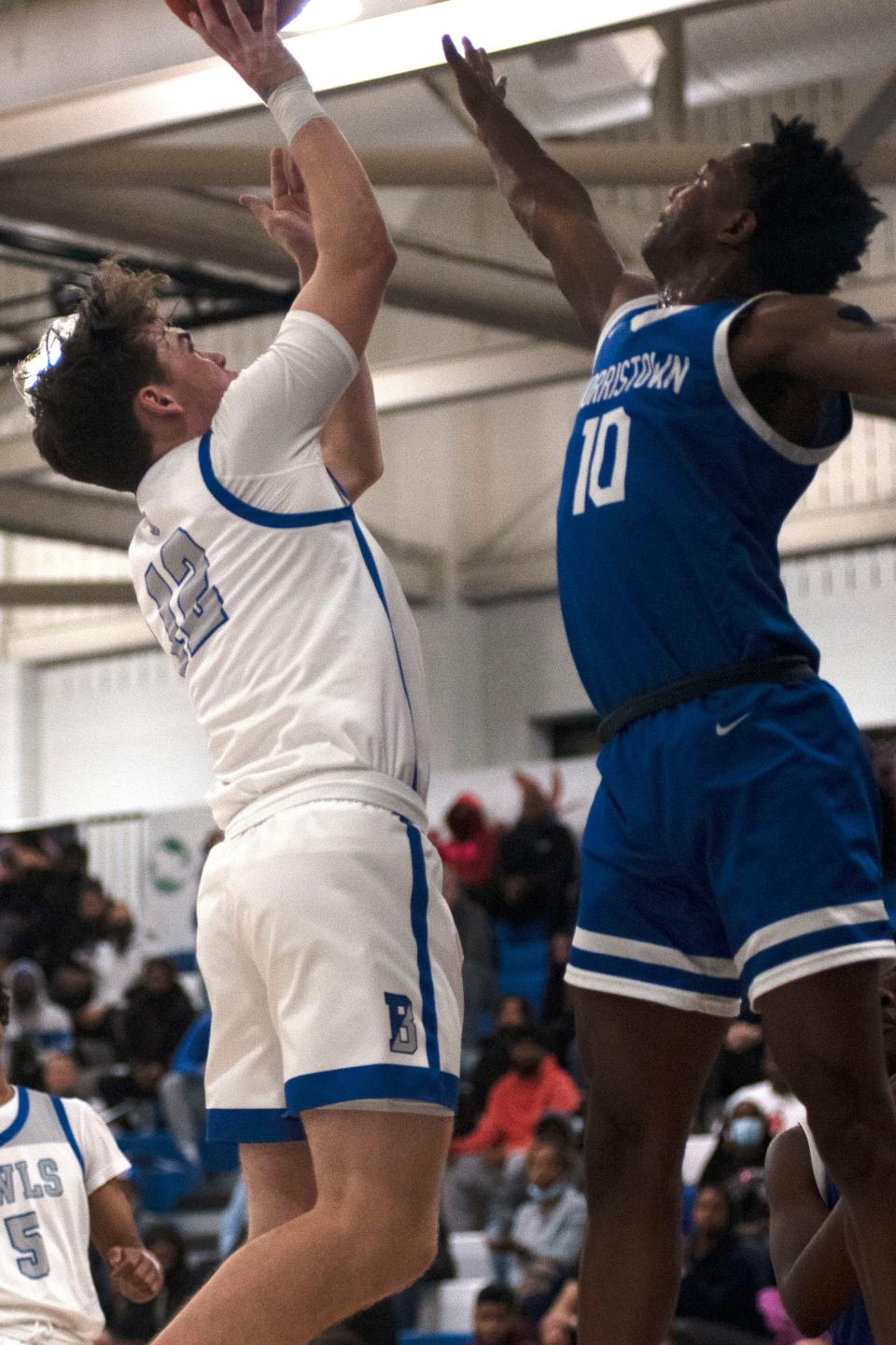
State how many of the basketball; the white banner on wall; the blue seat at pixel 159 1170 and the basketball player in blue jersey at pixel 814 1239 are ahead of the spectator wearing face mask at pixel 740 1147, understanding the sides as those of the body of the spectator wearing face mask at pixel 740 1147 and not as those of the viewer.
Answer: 2

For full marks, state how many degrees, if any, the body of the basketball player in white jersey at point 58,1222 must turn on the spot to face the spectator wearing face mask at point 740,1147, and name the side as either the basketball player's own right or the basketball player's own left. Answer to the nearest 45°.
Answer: approximately 135° to the basketball player's own left

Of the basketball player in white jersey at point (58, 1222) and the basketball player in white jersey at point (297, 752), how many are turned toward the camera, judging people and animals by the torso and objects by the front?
1

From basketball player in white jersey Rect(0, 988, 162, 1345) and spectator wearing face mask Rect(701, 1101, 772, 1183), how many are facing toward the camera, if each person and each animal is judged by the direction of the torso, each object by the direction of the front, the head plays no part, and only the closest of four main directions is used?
2

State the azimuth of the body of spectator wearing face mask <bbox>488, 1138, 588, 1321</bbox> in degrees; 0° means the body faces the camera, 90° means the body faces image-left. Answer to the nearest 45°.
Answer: approximately 45°

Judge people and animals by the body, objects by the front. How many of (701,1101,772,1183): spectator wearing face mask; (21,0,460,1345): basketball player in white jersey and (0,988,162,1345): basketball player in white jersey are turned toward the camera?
2

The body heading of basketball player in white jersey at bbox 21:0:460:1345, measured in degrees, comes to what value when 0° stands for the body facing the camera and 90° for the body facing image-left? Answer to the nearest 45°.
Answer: approximately 225°

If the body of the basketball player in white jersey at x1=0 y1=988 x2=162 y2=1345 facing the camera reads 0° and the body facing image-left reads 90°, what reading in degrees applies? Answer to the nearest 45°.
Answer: approximately 0°

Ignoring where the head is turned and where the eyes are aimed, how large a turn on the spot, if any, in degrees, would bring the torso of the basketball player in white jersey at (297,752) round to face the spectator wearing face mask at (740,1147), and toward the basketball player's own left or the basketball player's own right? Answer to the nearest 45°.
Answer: approximately 45° to the basketball player's own left

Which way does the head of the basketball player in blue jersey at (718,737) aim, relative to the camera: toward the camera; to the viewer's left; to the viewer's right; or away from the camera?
to the viewer's left
